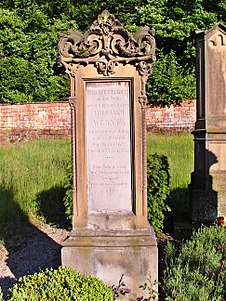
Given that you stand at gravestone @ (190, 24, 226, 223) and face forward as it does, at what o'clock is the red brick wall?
The red brick wall is roughly at 5 o'clock from the gravestone.

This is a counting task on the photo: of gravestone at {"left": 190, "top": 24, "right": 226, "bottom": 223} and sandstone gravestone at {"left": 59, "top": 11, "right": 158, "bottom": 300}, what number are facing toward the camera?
2

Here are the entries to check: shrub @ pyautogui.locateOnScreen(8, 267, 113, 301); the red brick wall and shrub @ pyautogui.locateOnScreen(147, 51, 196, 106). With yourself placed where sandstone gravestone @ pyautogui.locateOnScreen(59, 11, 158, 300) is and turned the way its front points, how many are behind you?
2

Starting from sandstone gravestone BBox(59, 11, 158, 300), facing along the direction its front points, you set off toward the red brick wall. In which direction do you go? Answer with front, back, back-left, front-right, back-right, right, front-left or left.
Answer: back

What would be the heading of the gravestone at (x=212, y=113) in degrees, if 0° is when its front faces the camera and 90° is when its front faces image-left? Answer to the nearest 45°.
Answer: approximately 0°

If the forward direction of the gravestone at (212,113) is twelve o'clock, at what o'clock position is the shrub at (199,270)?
The shrub is roughly at 12 o'clock from the gravestone.

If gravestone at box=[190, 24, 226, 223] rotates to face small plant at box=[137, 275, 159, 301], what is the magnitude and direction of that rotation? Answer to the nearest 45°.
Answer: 0° — it already faces it
